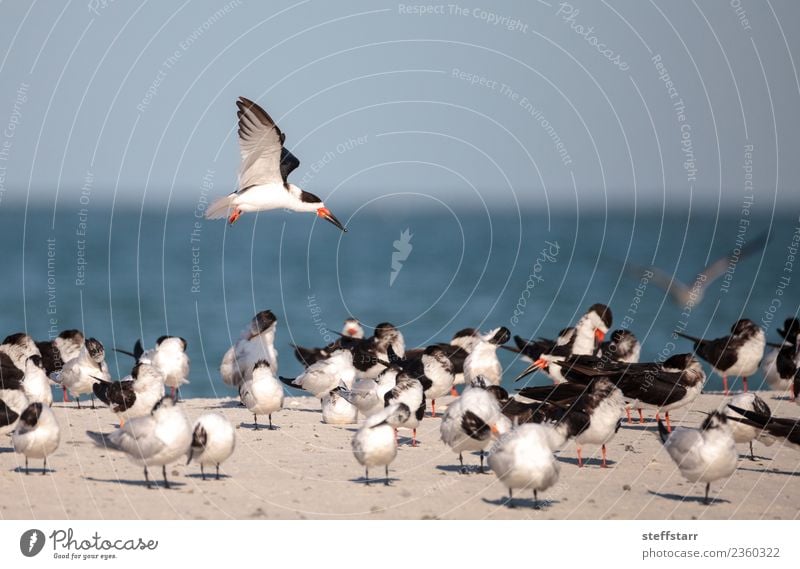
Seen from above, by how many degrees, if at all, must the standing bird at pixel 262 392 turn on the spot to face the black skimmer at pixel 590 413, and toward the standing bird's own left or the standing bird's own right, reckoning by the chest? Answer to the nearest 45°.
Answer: approximately 45° to the standing bird's own left

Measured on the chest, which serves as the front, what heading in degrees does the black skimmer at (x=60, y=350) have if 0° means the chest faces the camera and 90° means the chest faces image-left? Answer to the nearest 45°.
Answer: approximately 270°

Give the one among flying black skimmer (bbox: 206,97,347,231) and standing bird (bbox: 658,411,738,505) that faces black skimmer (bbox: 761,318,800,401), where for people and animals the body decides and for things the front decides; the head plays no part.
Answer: the flying black skimmer

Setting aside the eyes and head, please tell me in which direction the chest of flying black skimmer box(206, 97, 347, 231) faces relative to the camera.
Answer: to the viewer's right

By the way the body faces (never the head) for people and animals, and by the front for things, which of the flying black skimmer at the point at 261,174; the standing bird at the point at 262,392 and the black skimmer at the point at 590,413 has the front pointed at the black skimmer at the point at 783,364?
the flying black skimmer

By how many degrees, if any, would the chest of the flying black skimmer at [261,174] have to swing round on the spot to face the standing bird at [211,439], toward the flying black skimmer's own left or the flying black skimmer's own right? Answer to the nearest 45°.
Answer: approximately 90° to the flying black skimmer's own right

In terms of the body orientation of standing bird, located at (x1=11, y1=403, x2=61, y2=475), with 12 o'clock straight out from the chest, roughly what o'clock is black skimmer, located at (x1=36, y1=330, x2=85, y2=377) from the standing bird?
The black skimmer is roughly at 6 o'clock from the standing bird.

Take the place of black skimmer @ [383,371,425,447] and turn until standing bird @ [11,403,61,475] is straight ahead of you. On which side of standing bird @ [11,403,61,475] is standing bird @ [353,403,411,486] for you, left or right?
left
